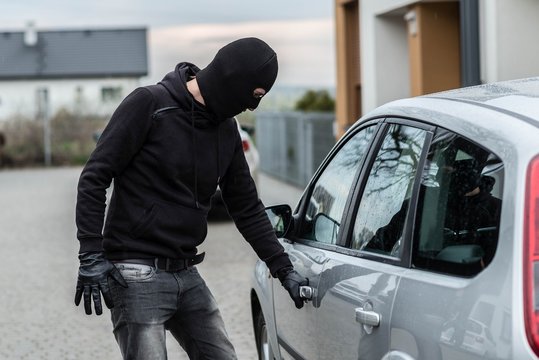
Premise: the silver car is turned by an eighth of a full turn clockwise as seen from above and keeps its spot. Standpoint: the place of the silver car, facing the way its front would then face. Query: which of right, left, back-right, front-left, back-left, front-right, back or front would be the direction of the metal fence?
front

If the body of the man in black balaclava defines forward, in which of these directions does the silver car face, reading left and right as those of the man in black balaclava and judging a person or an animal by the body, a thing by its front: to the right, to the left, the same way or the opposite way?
the opposite way

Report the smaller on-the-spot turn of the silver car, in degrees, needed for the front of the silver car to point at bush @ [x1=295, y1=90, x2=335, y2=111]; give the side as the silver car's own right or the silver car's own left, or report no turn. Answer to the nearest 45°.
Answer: approximately 45° to the silver car's own right

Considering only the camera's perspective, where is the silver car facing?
facing away from the viewer and to the left of the viewer

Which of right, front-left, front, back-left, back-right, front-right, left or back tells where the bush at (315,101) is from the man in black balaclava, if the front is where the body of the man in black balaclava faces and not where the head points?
back-left

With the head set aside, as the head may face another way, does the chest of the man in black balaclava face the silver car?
yes

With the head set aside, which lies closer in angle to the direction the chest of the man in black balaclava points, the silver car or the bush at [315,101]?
the silver car

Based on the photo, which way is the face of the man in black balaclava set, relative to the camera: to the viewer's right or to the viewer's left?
to the viewer's right

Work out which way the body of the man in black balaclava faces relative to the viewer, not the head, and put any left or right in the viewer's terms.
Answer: facing the viewer and to the right of the viewer
